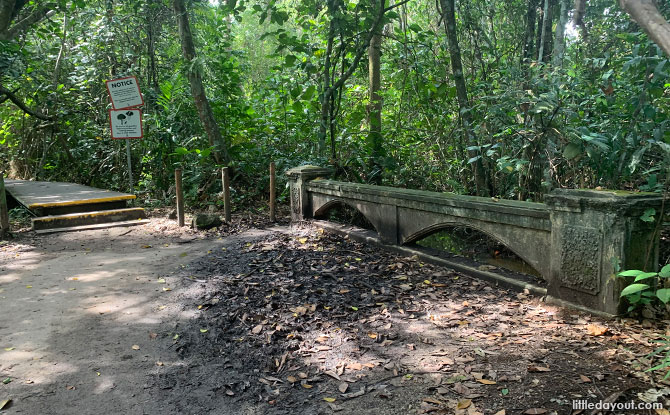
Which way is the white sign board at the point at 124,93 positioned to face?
toward the camera

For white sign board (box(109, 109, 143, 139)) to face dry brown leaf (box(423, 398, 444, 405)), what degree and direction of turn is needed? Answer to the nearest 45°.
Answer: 0° — it already faces it

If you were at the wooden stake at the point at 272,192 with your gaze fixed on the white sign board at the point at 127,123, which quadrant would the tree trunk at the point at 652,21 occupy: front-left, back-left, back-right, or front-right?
back-left

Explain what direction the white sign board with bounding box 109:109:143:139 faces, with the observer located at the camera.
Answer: facing the viewer

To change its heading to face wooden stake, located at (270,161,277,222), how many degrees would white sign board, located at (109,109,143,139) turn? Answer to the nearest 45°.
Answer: approximately 45° to its left

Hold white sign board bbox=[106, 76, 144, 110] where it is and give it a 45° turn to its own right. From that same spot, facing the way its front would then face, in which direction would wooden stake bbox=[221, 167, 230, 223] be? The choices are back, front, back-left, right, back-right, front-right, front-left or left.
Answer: left

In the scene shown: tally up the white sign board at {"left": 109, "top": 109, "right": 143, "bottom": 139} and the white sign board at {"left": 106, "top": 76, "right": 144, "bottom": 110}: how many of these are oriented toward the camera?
2

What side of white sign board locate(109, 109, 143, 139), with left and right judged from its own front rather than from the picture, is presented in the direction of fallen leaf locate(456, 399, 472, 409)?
front

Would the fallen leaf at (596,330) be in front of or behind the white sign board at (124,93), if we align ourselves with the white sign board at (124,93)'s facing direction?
in front
